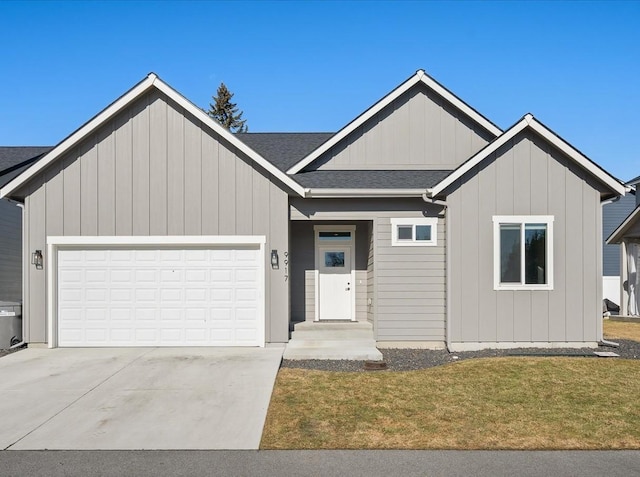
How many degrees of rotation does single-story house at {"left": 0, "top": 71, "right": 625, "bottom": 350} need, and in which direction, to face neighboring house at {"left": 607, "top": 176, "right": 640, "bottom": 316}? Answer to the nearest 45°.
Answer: approximately 135° to its left

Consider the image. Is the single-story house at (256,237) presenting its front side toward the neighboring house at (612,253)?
no

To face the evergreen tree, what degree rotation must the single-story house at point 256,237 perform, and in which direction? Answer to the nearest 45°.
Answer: approximately 180°

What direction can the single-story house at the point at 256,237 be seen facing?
toward the camera

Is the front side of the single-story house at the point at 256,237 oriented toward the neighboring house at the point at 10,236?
no
